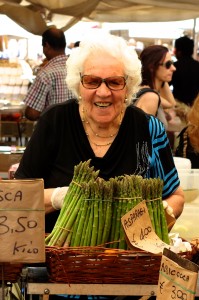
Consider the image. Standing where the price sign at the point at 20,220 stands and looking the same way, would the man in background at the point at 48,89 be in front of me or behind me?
behind

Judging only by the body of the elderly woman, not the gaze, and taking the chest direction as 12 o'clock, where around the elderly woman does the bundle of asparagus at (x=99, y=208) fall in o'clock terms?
The bundle of asparagus is roughly at 12 o'clock from the elderly woman.

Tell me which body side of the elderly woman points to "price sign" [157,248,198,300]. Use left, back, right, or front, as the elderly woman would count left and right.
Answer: front

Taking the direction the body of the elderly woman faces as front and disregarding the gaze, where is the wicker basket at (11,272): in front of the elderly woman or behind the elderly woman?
in front

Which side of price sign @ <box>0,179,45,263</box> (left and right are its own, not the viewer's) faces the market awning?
back

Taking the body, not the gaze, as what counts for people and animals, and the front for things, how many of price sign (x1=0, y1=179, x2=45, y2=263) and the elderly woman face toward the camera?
2

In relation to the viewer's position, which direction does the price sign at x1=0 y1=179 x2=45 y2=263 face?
facing the viewer
